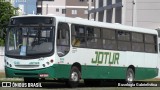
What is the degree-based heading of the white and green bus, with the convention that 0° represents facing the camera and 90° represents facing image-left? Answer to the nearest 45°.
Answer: approximately 45°
